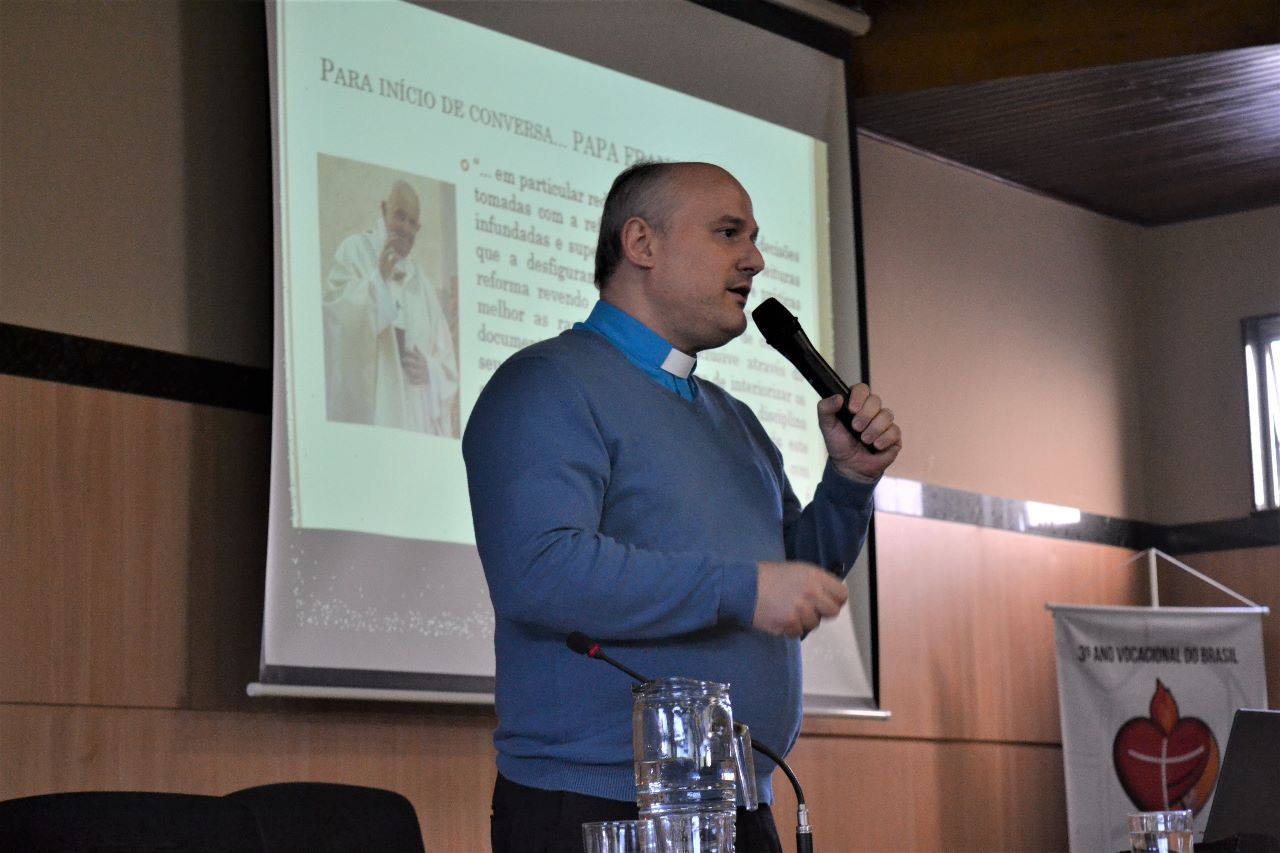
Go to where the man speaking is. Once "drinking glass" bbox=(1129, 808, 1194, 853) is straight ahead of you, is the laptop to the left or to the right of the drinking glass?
left

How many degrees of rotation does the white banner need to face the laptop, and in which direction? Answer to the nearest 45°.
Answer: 0° — it already faces it

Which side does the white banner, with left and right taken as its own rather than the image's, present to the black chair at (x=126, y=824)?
front

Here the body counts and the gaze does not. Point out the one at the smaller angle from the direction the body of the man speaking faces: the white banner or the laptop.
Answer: the laptop

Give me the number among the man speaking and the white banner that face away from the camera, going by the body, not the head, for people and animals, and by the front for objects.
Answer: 0

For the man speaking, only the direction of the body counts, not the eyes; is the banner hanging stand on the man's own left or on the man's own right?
on the man's own left

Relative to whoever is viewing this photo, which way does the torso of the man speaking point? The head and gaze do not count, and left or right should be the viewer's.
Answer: facing the viewer and to the right of the viewer

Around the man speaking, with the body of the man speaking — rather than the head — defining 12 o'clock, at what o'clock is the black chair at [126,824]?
The black chair is roughly at 3 o'clock from the man speaking.

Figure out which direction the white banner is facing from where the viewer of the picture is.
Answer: facing the viewer

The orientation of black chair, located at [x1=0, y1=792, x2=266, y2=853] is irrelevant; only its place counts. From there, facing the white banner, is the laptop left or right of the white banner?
right
